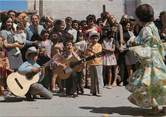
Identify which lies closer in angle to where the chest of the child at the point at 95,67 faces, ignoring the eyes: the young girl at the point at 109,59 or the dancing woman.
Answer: the dancing woman

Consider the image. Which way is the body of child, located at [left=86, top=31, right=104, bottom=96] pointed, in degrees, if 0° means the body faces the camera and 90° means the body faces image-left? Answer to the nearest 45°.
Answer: approximately 0°

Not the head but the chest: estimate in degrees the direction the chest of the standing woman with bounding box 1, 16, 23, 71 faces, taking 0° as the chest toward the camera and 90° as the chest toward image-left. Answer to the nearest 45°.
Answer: approximately 315°

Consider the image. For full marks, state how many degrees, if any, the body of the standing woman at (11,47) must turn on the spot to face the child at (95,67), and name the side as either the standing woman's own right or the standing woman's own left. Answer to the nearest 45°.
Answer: approximately 45° to the standing woman's own left

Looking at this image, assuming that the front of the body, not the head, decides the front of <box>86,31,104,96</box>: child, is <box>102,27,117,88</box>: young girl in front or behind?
behind
